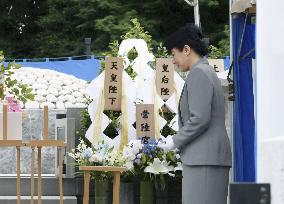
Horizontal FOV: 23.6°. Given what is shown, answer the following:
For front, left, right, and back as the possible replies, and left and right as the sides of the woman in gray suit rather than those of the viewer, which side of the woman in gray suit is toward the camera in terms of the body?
left

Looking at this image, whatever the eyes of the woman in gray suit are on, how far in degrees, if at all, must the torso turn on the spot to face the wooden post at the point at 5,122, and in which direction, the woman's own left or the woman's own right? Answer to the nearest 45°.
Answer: approximately 45° to the woman's own right

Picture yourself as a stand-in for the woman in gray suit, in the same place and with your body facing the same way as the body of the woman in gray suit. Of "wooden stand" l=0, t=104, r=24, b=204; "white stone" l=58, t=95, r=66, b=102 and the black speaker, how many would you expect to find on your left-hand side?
1

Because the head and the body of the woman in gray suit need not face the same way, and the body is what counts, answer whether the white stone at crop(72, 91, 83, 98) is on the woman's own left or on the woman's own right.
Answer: on the woman's own right

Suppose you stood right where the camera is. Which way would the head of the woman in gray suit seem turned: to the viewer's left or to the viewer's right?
to the viewer's left
